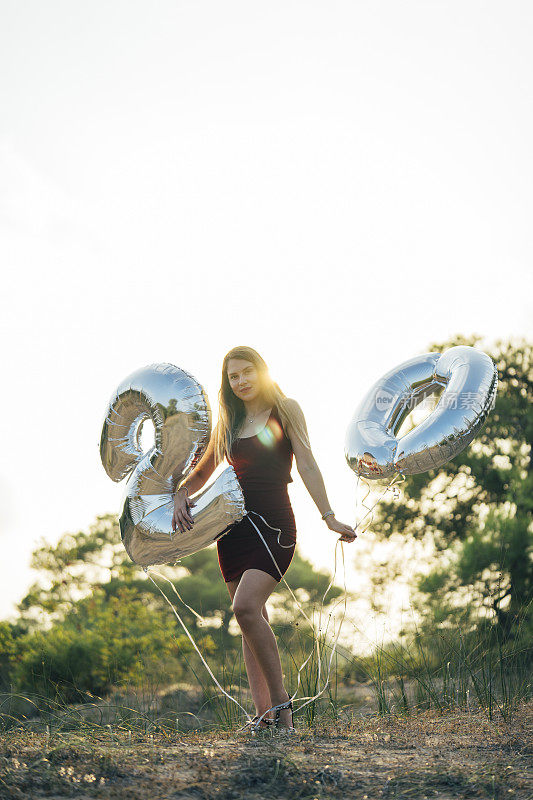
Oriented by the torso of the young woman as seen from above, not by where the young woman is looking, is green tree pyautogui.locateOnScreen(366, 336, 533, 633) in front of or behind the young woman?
behind

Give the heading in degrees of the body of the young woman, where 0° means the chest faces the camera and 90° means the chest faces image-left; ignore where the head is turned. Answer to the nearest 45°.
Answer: approximately 0°

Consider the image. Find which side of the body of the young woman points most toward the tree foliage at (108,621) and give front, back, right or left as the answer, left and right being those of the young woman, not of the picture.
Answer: back
